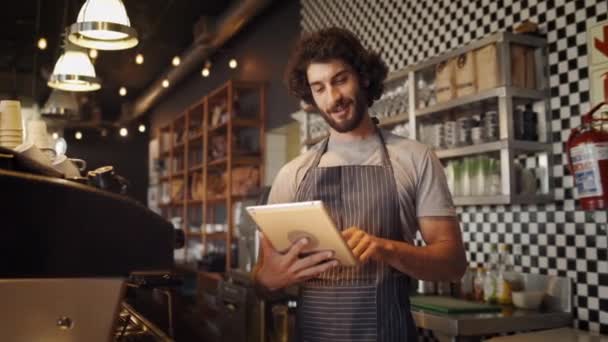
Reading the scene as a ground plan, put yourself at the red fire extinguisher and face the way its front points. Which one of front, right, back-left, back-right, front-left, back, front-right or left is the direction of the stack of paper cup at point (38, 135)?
front

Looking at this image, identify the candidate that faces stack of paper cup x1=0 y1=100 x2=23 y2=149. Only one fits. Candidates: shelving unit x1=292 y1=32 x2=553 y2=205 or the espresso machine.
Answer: the shelving unit

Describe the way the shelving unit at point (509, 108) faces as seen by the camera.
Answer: facing the viewer and to the left of the viewer

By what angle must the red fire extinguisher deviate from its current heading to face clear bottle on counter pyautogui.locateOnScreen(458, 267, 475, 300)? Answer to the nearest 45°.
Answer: approximately 90° to its right

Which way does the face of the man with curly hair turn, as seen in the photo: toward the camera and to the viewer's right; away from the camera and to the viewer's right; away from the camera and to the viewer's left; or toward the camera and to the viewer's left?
toward the camera and to the viewer's left

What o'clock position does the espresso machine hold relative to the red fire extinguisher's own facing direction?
The espresso machine is roughly at 11 o'clock from the red fire extinguisher.

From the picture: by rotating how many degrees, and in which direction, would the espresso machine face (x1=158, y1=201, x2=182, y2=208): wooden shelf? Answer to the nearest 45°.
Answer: approximately 90° to its left

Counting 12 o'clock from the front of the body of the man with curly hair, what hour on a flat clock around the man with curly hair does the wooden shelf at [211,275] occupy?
The wooden shelf is roughly at 4 o'clock from the man with curly hair.

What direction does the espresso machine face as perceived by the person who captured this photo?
facing to the right of the viewer

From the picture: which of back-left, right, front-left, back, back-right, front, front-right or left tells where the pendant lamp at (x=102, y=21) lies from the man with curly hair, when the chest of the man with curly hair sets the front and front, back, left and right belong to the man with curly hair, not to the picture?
right
